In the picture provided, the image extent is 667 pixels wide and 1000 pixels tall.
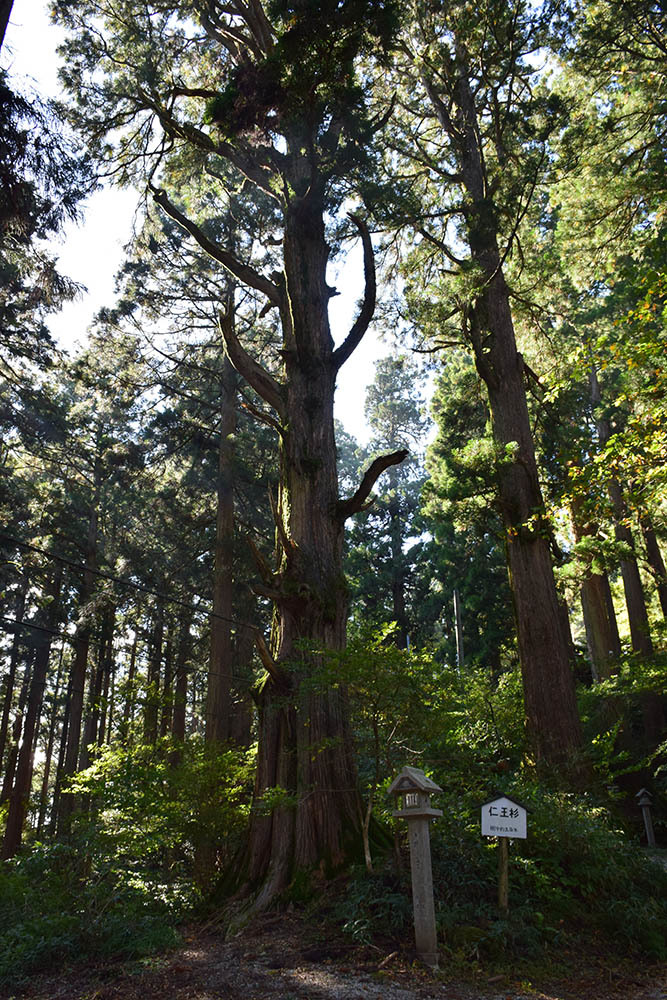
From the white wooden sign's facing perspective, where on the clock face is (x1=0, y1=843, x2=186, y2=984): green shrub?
The green shrub is roughly at 3 o'clock from the white wooden sign.

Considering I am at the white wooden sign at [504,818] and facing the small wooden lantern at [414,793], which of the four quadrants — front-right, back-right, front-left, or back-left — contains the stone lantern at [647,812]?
back-right

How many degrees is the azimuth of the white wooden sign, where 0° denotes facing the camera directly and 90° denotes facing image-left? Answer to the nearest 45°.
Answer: approximately 0°
